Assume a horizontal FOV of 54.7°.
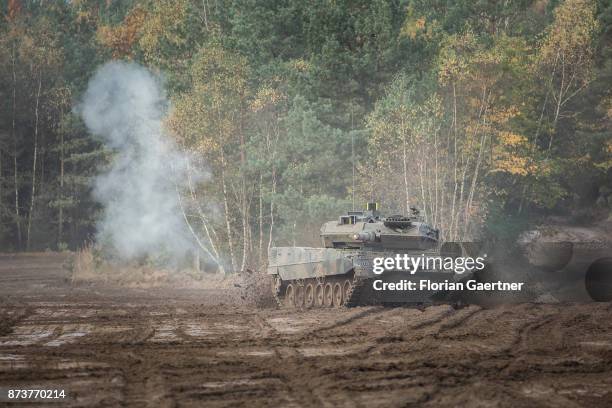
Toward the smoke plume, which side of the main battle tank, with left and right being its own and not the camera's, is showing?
back

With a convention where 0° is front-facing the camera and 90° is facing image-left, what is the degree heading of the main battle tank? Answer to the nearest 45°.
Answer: approximately 315°
